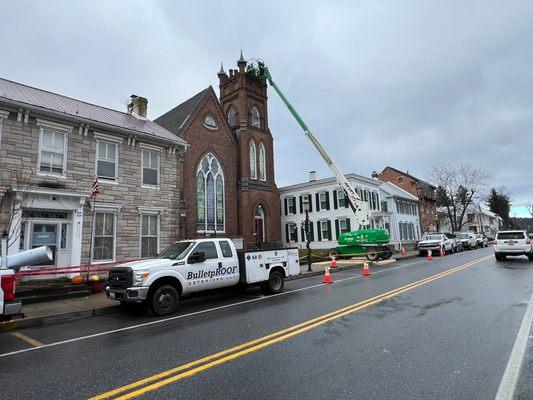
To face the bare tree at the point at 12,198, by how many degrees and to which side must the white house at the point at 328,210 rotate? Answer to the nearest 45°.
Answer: approximately 45° to its right

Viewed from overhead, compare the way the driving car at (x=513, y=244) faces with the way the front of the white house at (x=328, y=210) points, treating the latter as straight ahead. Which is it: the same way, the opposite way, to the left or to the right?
to the left

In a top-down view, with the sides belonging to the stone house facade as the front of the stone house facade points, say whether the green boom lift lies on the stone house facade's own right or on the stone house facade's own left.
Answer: on the stone house facade's own left

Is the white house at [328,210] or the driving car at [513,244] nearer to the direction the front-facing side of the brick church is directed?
the driving car

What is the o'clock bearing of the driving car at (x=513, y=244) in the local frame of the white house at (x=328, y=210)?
The driving car is roughly at 12 o'clock from the white house.

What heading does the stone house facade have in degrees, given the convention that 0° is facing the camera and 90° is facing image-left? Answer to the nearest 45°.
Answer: approximately 315°

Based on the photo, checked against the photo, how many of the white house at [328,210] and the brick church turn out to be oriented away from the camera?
0

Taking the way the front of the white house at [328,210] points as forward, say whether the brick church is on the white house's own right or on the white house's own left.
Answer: on the white house's own right

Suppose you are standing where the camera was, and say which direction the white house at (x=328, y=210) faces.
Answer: facing the viewer and to the right of the viewer
